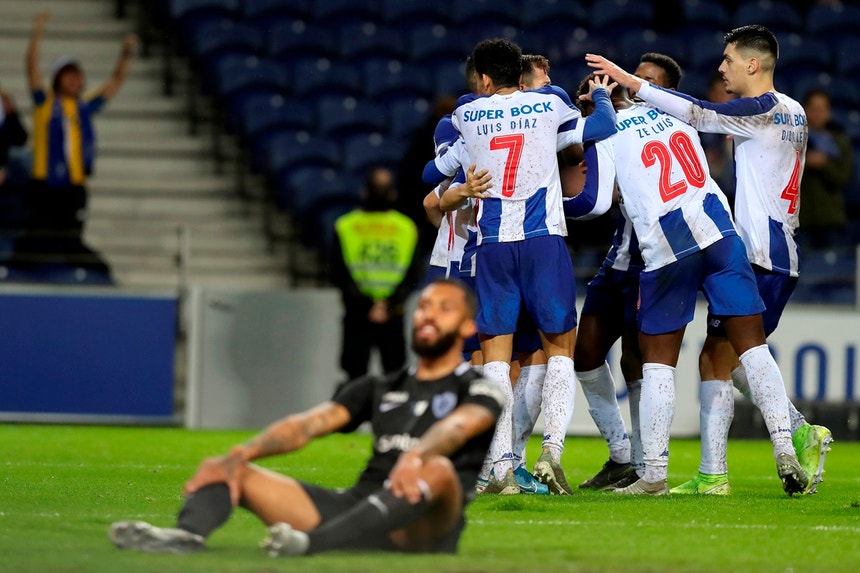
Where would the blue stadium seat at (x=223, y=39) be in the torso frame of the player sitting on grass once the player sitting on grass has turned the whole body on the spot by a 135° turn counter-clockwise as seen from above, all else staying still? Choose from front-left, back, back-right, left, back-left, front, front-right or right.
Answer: left

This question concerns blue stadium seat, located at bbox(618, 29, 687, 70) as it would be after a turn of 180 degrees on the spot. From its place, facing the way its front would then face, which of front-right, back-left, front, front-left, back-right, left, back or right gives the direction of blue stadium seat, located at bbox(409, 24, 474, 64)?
left

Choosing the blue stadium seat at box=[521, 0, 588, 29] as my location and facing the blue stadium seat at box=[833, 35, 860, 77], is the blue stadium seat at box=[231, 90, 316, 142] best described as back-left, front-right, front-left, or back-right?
back-right

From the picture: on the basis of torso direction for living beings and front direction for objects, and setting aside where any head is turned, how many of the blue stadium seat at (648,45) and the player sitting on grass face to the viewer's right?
0

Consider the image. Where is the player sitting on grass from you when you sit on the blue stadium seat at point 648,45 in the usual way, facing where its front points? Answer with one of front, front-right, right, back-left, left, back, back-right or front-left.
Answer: front

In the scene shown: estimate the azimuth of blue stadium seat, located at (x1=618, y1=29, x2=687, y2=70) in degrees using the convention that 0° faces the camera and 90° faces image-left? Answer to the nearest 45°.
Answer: approximately 0°

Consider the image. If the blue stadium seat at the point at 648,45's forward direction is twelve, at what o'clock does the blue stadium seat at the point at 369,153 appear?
the blue stadium seat at the point at 369,153 is roughly at 2 o'clock from the blue stadium seat at the point at 648,45.

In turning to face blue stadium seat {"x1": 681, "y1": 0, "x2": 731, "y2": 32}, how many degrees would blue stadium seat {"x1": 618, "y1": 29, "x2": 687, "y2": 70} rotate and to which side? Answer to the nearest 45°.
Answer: approximately 135° to its left

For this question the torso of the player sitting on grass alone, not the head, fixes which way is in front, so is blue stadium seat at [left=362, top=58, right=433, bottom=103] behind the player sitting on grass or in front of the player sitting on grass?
behind

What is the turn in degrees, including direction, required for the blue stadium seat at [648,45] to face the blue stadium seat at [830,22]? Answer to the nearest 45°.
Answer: approximately 135° to its left

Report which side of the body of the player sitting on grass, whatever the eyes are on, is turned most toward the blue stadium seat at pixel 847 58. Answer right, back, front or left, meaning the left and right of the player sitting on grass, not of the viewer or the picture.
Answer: back

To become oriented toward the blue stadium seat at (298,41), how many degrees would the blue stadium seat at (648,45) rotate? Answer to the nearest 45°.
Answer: approximately 90° to its right

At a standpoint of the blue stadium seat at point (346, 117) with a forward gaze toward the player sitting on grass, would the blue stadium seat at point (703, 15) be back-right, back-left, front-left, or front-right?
back-left

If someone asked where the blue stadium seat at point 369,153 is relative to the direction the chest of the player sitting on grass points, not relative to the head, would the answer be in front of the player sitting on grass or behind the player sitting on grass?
behind

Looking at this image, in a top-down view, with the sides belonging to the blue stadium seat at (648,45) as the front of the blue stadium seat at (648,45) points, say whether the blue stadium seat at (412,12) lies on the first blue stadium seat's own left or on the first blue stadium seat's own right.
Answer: on the first blue stadium seat's own right

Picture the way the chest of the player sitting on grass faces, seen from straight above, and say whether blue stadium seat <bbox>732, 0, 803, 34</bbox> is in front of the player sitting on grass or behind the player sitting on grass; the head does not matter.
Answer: behind
